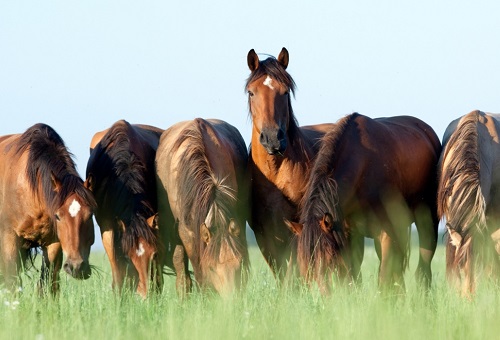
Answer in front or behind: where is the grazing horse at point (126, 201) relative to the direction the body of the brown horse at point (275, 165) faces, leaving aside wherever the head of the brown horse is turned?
in front

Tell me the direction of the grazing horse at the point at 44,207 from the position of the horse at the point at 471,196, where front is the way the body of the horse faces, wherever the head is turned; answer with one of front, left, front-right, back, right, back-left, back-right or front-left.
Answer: right

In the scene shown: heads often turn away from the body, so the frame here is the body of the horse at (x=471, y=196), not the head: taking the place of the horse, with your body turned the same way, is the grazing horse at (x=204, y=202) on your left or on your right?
on your right

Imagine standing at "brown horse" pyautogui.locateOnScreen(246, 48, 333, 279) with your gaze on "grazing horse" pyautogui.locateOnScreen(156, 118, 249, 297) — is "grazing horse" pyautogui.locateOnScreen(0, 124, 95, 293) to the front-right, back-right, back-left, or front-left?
front-right

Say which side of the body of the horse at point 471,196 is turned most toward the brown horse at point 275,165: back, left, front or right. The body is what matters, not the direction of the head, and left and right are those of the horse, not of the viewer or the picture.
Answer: right

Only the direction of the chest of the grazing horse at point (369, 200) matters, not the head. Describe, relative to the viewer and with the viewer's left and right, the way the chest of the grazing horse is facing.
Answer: facing the viewer and to the left of the viewer

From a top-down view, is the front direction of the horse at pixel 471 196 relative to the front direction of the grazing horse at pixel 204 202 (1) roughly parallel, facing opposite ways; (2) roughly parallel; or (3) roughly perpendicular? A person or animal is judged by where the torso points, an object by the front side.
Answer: roughly parallel

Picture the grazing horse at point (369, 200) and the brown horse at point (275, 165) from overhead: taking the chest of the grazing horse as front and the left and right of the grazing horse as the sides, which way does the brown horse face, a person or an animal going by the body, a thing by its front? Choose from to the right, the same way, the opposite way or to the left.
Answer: the same way

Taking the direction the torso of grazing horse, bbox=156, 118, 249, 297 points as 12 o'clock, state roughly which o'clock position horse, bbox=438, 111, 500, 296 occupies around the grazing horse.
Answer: The horse is roughly at 9 o'clock from the grazing horse.

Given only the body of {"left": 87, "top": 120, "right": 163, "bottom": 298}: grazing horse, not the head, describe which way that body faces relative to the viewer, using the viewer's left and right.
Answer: facing the viewer

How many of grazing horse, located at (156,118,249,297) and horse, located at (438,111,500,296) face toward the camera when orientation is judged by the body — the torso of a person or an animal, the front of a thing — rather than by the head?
2

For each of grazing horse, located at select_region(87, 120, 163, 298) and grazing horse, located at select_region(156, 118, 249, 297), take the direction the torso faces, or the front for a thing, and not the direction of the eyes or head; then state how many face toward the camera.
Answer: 2

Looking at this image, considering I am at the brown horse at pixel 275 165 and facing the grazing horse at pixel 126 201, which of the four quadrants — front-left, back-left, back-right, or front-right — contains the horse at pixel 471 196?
back-left

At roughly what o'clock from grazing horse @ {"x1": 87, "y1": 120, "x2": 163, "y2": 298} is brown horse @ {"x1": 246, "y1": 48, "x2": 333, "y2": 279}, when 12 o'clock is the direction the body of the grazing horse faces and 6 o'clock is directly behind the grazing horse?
The brown horse is roughly at 9 o'clock from the grazing horse.

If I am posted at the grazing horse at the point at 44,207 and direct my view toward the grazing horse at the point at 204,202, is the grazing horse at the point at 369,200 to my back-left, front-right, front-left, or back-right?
front-left

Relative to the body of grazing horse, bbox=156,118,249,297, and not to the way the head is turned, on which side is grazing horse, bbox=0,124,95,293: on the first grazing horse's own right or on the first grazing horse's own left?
on the first grazing horse's own right
